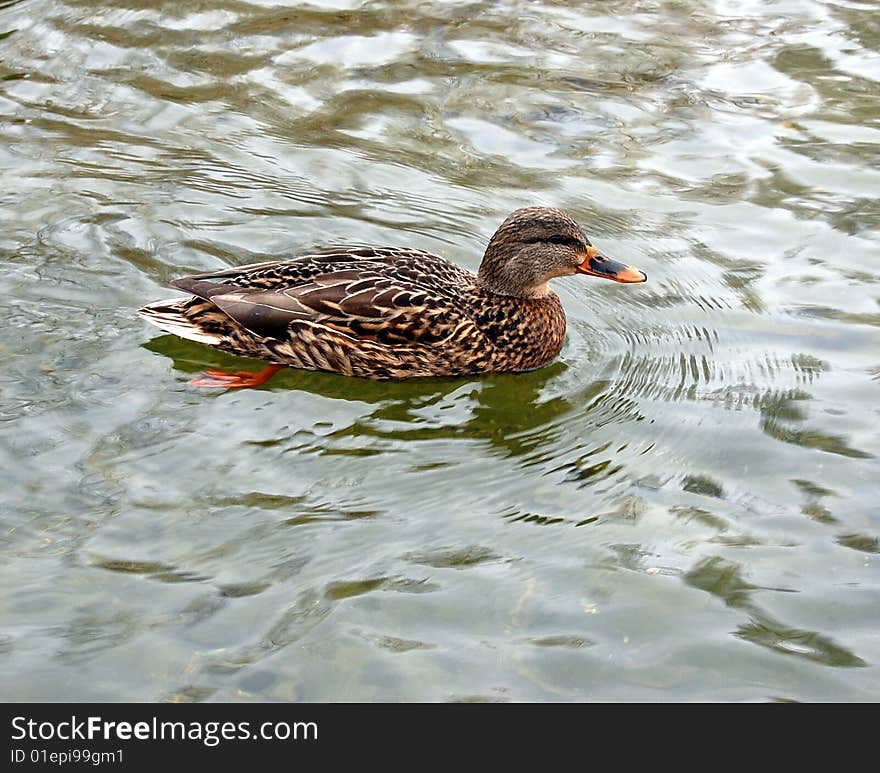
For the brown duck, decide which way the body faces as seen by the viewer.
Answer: to the viewer's right
